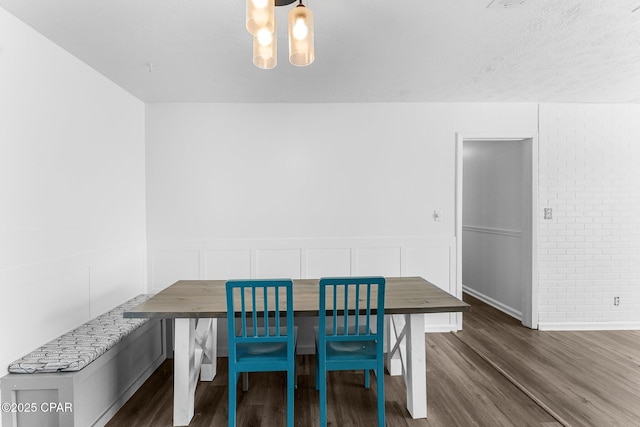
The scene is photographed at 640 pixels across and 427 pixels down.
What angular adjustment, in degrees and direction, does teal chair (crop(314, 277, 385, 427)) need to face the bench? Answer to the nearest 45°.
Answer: approximately 90° to its left

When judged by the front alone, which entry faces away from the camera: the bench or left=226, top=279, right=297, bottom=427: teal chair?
the teal chair

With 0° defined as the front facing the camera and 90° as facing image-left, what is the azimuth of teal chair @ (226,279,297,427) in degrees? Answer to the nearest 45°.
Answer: approximately 180°

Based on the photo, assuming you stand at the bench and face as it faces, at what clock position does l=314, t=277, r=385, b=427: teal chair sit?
The teal chair is roughly at 1 o'clock from the bench.

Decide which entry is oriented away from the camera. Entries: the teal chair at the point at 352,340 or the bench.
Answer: the teal chair

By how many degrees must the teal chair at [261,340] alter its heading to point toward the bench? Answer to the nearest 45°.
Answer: approximately 90° to its left

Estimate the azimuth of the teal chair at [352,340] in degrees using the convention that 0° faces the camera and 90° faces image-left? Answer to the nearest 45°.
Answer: approximately 180°

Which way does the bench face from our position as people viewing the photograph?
facing to the right of the viewer

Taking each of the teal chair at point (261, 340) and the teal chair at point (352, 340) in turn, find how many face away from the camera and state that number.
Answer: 2
